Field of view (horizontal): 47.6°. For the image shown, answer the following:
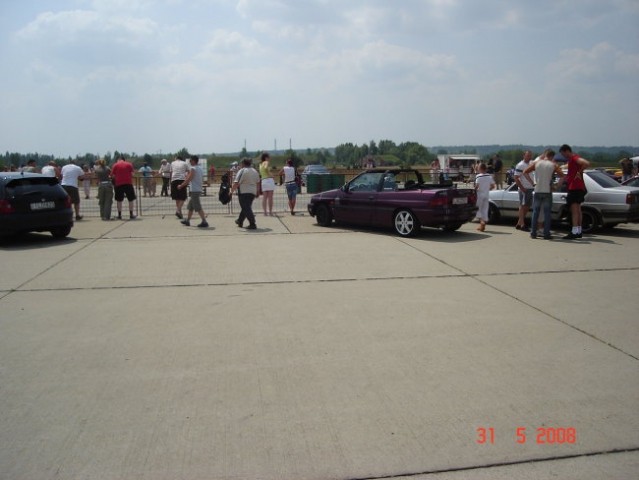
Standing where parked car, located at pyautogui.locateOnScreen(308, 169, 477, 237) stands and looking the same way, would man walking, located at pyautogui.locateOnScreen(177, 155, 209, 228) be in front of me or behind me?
in front

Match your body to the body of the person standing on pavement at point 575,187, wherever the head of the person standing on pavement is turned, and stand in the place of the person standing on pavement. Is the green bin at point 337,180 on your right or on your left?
on your right

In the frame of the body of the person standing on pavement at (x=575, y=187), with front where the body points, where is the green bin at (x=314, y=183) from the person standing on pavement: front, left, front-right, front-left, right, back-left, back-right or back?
front-right

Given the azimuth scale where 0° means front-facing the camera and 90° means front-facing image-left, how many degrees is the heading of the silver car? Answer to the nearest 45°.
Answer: approximately 135°

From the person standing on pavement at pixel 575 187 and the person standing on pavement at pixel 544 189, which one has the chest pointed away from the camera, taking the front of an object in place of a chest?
the person standing on pavement at pixel 544 189

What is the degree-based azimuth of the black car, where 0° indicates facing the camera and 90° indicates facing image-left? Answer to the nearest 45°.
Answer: approximately 135°

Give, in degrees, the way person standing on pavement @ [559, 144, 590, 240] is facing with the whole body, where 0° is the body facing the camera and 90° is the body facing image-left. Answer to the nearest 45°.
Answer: approximately 90°

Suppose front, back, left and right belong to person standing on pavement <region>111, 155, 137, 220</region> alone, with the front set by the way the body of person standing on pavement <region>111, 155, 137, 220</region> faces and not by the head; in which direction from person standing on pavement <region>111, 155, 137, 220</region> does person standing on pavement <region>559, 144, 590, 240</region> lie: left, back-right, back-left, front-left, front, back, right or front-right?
back-right

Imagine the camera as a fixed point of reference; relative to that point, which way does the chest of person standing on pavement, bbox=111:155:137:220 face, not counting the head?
away from the camera
